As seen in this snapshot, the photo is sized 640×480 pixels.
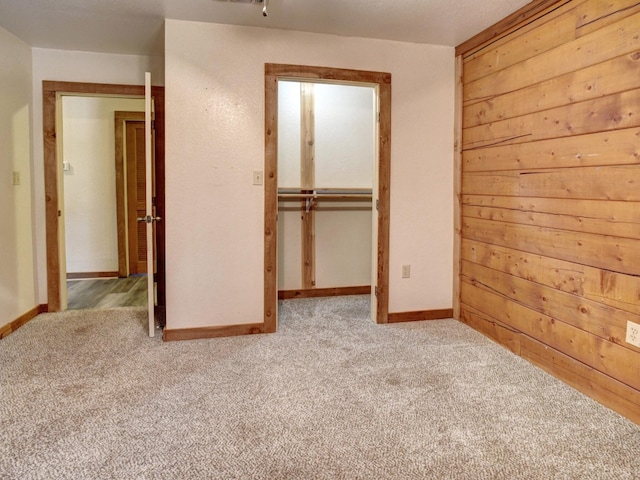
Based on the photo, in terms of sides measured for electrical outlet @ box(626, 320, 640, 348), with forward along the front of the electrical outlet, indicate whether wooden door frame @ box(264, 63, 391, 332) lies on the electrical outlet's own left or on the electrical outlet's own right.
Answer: on the electrical outlet's own right

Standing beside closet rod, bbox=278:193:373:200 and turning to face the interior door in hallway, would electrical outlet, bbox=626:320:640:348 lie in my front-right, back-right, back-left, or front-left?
back-left

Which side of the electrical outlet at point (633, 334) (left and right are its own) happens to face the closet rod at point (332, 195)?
right

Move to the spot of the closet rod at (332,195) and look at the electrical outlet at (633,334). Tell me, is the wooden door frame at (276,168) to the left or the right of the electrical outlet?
right

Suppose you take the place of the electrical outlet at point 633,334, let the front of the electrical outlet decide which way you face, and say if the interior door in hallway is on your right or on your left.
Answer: on your right

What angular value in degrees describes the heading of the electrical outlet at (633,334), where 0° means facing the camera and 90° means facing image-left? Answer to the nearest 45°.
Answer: approximately 45°
